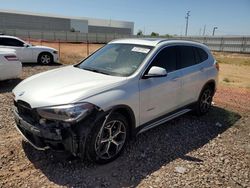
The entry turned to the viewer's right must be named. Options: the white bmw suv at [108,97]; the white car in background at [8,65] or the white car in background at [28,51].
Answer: the white car in background at [28,51]

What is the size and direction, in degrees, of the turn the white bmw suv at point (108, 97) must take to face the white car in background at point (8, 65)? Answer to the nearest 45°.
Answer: approximately 90° to its right

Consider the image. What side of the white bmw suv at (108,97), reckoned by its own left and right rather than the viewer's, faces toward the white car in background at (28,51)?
right

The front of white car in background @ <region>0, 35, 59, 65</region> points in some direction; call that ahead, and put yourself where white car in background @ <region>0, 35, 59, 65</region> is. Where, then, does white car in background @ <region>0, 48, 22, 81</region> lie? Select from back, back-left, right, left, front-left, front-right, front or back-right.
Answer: right

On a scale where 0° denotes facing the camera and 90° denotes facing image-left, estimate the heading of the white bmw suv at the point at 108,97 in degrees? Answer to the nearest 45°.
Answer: approximately 45°

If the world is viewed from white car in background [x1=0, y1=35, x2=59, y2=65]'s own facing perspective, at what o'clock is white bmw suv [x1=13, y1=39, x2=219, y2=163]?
The white bmw suv is roughly at 3 o'clock from the white car in background.

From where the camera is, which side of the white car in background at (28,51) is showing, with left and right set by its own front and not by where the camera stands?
right

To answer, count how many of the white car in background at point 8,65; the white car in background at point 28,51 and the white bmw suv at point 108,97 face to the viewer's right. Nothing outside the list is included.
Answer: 1
